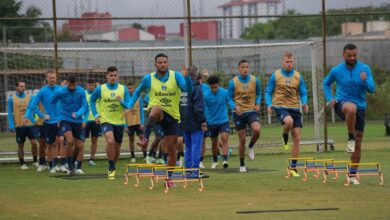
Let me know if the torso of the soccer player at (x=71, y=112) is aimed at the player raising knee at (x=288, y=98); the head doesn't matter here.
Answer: no

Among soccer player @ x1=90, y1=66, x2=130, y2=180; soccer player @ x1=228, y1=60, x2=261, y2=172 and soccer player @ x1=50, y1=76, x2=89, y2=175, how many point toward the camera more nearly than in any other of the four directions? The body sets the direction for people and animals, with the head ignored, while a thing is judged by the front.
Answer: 3

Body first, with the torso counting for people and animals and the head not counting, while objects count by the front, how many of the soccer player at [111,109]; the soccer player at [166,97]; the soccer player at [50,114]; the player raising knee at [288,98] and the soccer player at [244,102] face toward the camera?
5

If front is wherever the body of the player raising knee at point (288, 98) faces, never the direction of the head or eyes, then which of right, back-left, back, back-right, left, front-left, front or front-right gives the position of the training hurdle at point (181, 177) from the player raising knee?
front-right

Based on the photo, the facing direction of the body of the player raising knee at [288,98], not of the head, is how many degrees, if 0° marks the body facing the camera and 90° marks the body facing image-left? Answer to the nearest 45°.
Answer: approximately 0°

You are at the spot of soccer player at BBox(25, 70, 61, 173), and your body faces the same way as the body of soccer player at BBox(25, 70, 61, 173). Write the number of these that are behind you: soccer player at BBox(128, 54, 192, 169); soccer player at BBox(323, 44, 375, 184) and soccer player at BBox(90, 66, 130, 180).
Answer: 0

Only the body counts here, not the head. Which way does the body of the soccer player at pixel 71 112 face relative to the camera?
toward the camera

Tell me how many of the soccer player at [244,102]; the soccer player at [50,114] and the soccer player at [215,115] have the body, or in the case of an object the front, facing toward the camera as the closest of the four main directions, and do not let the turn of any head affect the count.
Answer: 3

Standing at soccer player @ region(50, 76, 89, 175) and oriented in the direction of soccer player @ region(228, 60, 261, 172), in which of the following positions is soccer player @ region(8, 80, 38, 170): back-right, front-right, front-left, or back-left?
back-left

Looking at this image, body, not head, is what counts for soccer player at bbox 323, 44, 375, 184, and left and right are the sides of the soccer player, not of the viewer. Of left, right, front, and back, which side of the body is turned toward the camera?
front

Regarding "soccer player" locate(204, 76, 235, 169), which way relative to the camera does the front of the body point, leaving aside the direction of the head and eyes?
toward the camera

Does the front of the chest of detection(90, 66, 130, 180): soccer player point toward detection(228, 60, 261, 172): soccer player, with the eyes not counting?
no

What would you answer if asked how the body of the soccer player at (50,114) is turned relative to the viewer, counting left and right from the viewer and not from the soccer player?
facing the viewer
